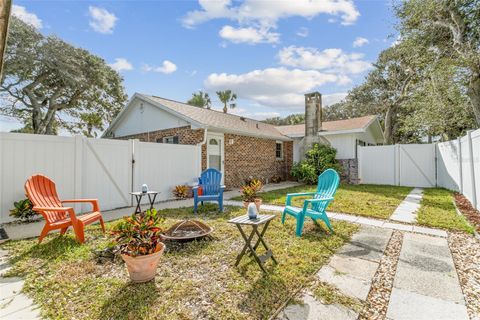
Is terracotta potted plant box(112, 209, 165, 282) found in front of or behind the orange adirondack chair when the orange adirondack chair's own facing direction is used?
in front

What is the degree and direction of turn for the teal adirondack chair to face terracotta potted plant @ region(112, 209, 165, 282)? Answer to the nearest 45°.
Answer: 0° — it already faces it

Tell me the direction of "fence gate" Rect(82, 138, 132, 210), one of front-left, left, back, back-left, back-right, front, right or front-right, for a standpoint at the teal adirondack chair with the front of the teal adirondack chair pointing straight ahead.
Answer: front-right

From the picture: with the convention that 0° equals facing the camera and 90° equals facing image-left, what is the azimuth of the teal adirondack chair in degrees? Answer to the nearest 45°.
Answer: approximately 45°

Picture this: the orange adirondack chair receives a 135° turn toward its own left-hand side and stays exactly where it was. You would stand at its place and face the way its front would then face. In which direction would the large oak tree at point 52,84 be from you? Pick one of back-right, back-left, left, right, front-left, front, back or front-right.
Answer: front

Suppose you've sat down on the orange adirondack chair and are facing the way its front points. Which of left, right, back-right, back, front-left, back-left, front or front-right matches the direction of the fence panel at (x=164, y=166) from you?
left

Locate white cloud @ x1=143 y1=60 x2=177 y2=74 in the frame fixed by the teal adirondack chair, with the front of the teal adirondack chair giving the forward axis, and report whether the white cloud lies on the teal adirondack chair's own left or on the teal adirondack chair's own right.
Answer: on the teal adirondack chair's own right

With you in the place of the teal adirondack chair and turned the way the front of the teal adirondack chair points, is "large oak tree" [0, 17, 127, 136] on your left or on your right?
on your right

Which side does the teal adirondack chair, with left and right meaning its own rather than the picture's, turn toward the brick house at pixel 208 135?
right

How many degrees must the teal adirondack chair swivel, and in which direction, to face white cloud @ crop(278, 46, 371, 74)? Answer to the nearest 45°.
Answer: approximately 135° to its right

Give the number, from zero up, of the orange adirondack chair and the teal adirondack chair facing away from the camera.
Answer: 0

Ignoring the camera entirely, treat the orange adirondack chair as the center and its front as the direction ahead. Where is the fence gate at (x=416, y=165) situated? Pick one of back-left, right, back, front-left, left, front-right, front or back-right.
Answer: front-left

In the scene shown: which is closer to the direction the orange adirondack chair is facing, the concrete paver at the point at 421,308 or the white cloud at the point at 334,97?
the concrete paver
